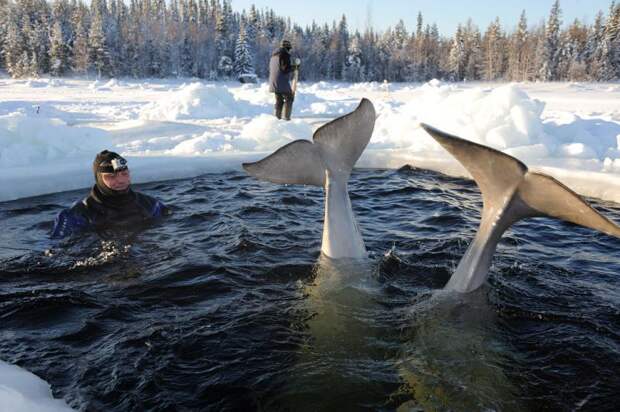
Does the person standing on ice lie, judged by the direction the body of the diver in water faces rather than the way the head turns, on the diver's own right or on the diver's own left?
on the diver's own left

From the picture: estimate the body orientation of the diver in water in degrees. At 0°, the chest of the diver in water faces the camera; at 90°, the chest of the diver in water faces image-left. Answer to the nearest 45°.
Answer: approximately 315°

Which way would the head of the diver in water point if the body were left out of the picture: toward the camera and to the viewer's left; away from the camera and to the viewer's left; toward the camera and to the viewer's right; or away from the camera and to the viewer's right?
toward the camera and to the viewer's right
